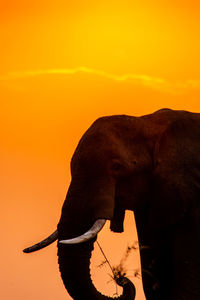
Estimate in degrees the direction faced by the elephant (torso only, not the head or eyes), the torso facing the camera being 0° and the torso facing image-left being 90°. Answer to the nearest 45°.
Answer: approximately 90°
